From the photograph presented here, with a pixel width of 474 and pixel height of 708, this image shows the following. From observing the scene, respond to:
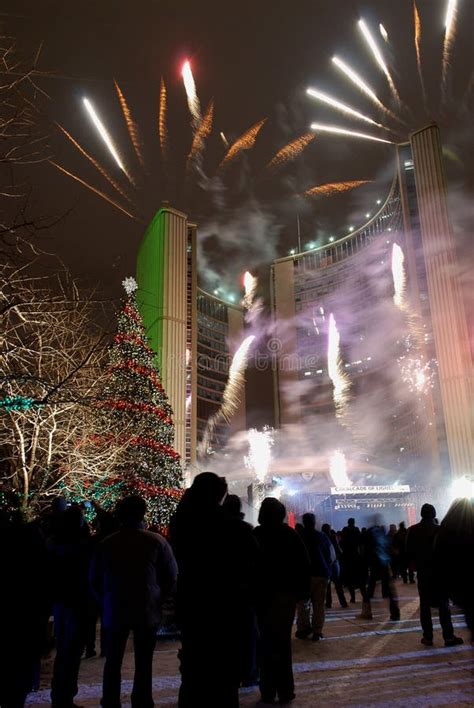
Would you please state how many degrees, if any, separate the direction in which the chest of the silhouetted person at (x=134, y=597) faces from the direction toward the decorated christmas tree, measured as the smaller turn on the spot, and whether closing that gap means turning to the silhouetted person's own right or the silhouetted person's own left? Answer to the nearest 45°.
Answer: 0° — they already face it

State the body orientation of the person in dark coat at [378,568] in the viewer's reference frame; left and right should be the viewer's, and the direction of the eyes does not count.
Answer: facing away from the viewer

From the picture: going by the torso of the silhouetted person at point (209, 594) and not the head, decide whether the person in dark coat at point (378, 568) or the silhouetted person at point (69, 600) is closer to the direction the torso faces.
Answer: the person in dark coat

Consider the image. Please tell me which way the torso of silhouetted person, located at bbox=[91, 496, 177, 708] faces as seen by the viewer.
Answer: away from the camera

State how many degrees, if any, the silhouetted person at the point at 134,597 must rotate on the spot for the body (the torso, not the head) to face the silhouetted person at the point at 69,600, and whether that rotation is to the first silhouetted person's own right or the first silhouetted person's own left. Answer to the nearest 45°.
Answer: approximately 45° to the first silhouetted person's own left

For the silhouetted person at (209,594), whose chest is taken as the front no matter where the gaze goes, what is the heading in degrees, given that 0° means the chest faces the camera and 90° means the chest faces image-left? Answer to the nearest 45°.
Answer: approximately 225°

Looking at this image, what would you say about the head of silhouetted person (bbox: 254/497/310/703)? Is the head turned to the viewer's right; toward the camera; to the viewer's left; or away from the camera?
away from the camera

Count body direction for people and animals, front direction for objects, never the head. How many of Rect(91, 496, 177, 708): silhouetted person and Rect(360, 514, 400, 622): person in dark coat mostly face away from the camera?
2

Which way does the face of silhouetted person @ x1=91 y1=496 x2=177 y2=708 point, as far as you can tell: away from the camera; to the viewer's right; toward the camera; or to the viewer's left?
away from the camera
